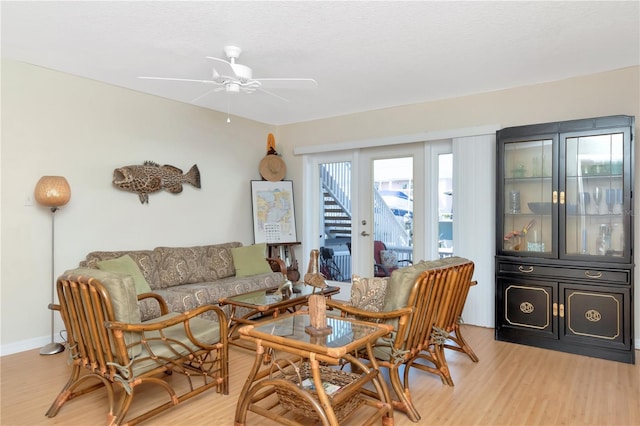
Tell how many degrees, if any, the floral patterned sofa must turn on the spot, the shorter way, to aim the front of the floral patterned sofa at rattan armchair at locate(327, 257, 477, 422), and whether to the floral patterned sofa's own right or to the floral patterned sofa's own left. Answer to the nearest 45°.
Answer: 0° — it already faces it

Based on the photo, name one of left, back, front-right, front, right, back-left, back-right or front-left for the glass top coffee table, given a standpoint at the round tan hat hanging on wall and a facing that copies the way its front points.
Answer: front

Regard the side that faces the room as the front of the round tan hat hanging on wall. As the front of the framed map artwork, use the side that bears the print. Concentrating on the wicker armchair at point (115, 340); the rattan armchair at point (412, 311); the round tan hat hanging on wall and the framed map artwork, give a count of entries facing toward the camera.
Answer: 2

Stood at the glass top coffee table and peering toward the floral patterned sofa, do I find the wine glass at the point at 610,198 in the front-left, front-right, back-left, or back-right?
back-right

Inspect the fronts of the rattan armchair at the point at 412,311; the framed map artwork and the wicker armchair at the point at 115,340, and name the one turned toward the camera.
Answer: the framed map artwork

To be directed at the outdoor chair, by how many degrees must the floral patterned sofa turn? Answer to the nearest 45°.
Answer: approximately 45° to its left

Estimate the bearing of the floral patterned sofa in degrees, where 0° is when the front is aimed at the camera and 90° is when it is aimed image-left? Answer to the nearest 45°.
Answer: approximately 315°

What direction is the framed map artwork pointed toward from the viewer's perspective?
toward the camera

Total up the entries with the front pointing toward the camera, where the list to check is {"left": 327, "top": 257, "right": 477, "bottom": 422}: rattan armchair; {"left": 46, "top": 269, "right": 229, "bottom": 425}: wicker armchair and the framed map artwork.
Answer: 1

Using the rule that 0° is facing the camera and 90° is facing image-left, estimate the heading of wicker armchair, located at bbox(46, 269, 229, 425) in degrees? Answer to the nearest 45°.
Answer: approximately 225°

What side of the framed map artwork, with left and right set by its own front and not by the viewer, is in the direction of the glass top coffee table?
front

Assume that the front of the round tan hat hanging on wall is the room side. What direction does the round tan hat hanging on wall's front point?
toward the camera

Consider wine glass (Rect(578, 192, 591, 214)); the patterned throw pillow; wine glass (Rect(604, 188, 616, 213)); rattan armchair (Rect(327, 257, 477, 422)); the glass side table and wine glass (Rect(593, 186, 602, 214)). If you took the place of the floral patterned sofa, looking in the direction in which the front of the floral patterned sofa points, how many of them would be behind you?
0
